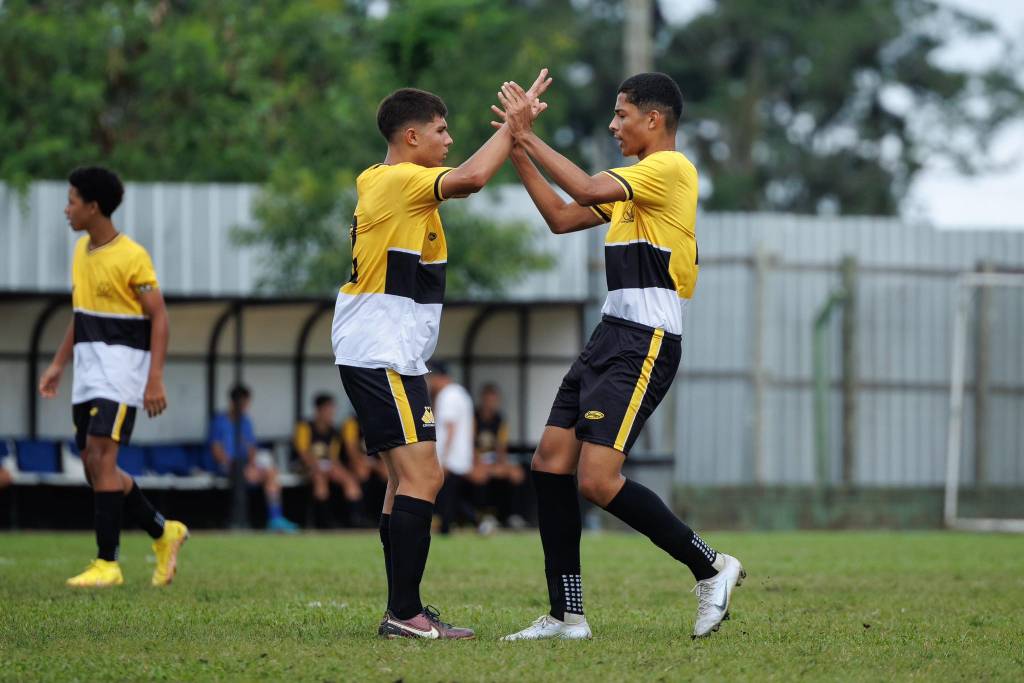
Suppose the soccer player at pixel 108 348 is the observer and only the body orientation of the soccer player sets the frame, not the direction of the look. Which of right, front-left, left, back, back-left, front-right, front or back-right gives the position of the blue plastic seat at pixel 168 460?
back-right

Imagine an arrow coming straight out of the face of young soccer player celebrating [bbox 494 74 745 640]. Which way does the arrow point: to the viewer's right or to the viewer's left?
to the viewer's left

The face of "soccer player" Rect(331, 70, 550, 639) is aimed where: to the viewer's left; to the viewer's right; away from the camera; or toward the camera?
to the viewer's right

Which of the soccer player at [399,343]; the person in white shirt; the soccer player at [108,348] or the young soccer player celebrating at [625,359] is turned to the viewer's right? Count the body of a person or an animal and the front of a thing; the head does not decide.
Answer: the soccer player at [399,343]

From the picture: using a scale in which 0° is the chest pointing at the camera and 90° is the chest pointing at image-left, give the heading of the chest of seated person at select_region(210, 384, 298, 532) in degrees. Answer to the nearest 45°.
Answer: approximately 315°

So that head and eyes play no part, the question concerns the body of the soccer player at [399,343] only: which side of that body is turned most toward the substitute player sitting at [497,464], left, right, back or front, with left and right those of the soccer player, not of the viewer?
left

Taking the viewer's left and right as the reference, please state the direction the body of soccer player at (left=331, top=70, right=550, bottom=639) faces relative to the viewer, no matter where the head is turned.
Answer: facing to the right of the viewer

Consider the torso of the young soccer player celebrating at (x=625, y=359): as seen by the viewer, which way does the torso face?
to the viewer's left

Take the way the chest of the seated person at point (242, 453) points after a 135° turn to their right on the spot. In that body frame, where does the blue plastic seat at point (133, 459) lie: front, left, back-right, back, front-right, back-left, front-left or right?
front

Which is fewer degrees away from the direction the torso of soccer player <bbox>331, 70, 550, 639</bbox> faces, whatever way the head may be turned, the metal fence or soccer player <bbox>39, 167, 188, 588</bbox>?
the metal fence

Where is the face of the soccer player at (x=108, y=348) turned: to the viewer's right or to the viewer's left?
to the viewer's left

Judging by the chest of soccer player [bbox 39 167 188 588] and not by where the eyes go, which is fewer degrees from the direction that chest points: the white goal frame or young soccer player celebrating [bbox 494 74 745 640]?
the young soccer player celebrating
